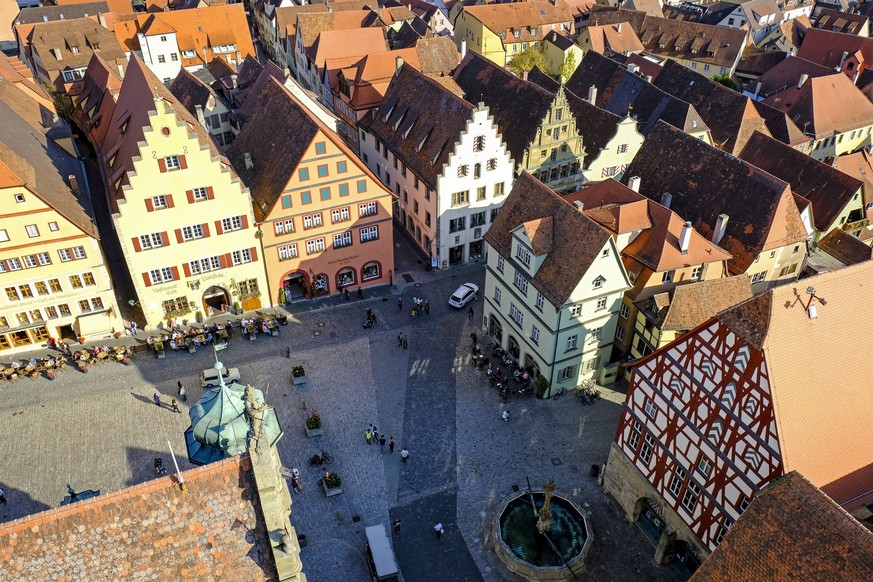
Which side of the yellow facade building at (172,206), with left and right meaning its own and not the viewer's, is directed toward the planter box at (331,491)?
front

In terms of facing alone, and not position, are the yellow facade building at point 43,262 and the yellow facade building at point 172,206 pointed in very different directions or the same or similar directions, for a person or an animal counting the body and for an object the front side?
same or similar directions

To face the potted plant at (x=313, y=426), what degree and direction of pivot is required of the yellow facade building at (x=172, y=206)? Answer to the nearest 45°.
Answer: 0° — it already faces it

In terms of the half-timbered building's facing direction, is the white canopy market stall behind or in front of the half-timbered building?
in front

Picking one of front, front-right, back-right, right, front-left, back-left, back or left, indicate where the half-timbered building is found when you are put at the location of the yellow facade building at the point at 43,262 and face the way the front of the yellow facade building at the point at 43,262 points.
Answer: front-left

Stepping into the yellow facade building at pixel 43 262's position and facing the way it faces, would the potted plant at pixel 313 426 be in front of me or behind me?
in front

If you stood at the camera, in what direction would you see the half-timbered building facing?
facing the viewer and to the left of the viewer

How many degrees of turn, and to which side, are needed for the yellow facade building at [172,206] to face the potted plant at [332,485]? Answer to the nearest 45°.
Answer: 0° — it already faces it

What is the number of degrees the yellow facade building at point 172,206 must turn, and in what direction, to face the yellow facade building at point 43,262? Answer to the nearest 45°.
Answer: approximately 90° to its right

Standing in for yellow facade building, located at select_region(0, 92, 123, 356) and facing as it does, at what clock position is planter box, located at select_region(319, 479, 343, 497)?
The planter box is roughly at 11 o'clock from the yellow facade building.

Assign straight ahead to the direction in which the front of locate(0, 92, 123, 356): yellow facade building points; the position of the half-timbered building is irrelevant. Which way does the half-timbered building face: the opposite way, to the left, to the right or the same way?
to the right

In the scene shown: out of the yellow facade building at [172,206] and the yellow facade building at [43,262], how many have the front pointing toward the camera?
2

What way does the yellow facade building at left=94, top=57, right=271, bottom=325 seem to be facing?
toward the camera

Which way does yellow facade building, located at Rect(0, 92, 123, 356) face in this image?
toward the camera
